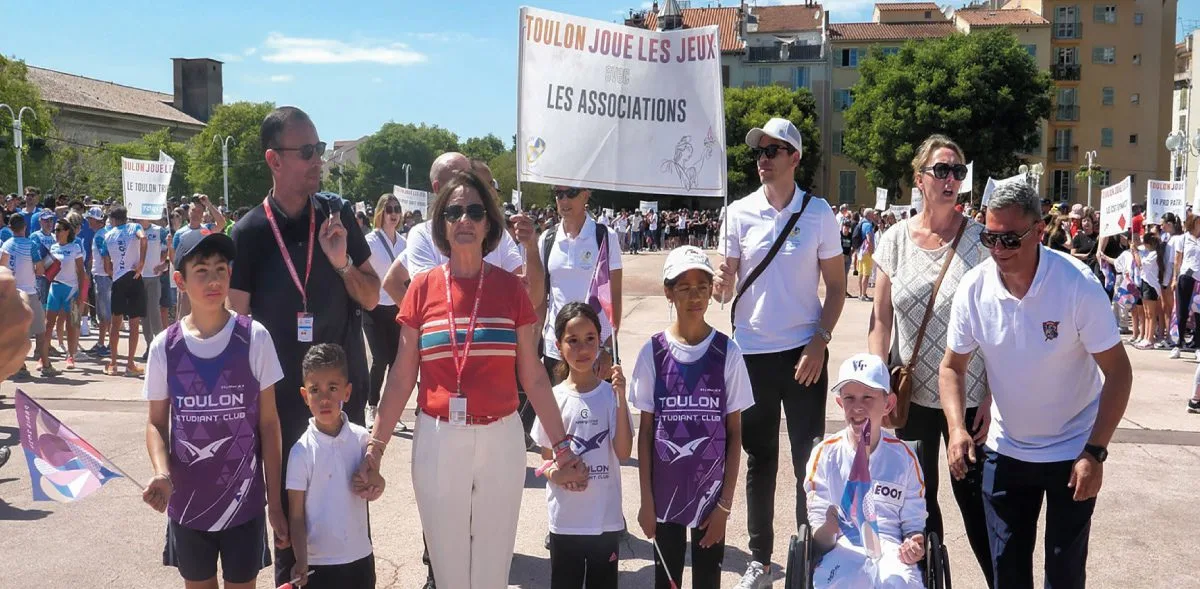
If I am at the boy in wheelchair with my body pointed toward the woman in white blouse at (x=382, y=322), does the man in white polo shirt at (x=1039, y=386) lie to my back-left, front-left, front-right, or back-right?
back-right

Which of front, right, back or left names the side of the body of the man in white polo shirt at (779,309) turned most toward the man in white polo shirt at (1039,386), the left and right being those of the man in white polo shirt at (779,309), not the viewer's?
left

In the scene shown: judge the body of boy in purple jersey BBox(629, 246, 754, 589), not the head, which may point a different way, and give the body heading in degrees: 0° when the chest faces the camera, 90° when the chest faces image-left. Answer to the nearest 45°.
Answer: approximately 0°

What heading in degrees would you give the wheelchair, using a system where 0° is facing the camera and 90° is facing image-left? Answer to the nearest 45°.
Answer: approximately 0°

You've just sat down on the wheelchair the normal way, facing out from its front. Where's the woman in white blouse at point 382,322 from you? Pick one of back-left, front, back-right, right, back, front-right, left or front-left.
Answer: back-right

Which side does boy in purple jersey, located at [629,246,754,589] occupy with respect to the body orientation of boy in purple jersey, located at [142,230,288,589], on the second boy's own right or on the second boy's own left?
on the second boy's own left

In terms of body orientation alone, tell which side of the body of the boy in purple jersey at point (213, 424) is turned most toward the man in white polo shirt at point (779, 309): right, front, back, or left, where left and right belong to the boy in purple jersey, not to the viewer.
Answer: left

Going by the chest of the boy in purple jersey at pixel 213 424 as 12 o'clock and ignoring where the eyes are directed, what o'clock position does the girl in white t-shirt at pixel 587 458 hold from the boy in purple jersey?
The girl in white t-shirt is roughly at 9 o'clock from the boy in purple jersey.
